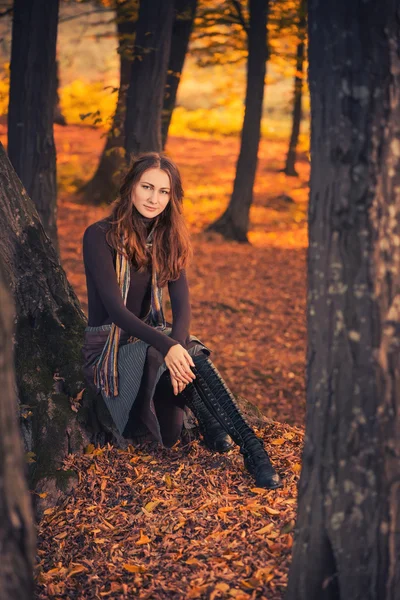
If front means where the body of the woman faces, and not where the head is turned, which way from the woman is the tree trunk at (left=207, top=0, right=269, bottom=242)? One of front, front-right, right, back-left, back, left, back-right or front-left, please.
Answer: back-left

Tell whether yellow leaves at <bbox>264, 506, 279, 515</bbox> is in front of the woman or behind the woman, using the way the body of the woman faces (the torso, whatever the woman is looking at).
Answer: in front

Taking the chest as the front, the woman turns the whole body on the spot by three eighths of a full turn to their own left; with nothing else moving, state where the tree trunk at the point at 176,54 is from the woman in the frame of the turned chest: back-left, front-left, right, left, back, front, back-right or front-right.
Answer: front

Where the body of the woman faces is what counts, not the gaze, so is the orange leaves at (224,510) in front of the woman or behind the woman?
in front

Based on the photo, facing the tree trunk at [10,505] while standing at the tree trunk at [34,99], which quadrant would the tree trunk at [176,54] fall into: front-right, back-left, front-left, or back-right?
back-left

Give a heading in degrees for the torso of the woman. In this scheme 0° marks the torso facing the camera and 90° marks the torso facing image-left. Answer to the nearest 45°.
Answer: approximately 315°

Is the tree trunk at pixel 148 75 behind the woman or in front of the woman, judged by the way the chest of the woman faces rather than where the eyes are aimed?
behind

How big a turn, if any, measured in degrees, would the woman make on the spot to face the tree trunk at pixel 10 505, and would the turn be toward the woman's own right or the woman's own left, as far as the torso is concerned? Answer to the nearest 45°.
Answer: approximately 45° to the woman's own right

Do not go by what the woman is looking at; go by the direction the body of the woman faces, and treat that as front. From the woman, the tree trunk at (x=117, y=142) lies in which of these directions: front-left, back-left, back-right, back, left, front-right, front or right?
back-left

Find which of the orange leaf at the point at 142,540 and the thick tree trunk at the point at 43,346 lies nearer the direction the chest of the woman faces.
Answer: the orange leaf

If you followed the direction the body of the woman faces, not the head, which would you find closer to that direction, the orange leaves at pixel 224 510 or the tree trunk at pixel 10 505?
the orange leaves

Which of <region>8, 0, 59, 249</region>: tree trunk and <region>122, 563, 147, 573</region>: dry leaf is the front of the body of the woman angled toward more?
the dry leaf

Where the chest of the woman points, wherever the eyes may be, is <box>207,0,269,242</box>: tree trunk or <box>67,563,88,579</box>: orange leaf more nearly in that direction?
the orange leaf
